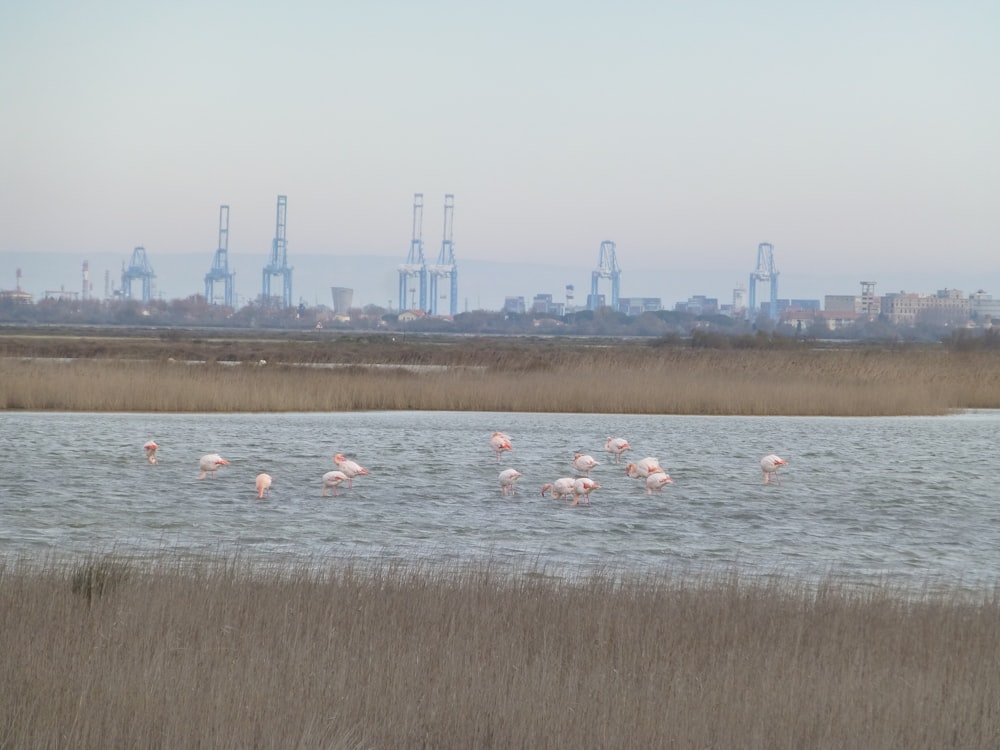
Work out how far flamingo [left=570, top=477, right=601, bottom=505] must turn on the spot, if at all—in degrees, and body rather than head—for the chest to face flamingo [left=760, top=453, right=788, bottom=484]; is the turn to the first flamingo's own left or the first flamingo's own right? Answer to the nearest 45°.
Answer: approximately 135° to the first flamingo's own right

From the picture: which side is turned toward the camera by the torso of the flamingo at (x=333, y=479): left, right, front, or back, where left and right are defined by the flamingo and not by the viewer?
left

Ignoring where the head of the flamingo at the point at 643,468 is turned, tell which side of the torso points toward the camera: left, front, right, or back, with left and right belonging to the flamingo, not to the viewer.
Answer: left

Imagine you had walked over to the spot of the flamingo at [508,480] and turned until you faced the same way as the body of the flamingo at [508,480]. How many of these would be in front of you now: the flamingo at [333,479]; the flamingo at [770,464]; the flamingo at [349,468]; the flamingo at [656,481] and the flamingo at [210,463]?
3

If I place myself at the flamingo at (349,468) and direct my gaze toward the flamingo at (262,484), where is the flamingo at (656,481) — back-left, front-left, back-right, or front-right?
back-left

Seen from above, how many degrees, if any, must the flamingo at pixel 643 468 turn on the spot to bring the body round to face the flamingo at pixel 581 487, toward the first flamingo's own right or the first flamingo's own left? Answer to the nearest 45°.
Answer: approximately 45° to the first flamingo's own left
